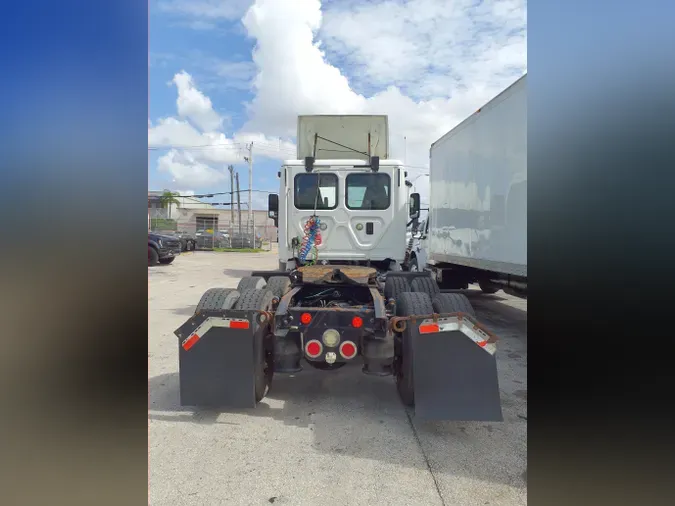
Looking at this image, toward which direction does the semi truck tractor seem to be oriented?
away from the camera

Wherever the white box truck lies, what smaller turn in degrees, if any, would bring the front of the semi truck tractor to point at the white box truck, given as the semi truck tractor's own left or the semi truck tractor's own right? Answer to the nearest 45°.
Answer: approximately 45° to the semi truck tractor's own right
